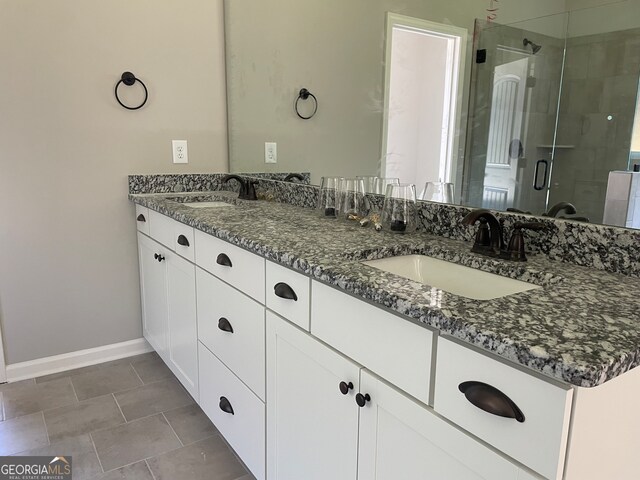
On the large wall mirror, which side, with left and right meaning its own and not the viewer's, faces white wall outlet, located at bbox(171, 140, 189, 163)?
right

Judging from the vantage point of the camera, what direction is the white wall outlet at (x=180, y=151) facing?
facing the viewer

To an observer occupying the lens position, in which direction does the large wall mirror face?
facing the viewer and to the left of the viewer

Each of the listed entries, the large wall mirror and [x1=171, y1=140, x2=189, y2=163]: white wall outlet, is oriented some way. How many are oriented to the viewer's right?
0

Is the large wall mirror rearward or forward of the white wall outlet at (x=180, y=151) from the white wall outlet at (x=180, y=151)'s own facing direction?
forward
